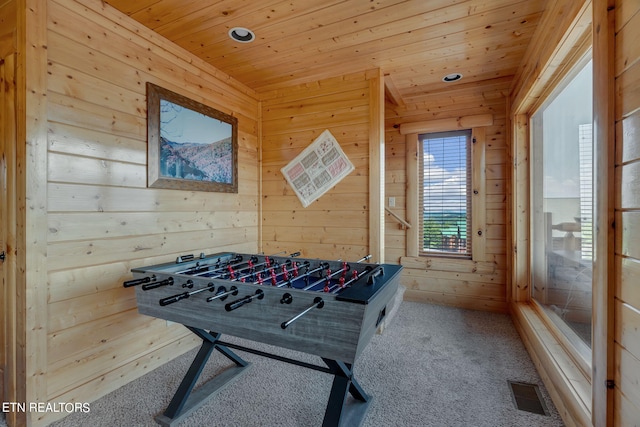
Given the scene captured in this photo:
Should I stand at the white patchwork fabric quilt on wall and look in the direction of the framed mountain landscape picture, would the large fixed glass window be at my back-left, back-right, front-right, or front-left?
back-left

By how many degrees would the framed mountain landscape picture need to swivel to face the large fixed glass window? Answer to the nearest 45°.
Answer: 0° — it already faces it

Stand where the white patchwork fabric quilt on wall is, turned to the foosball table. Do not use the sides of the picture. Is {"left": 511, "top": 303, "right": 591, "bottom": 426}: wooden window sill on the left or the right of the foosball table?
left

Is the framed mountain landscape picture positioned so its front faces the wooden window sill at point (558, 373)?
yes

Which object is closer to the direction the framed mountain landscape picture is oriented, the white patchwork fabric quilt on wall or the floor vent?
the floor vent

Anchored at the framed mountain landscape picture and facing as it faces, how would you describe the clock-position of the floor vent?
The floor vent is roughly at 12 o'clock from the framed mountain landscape picture.

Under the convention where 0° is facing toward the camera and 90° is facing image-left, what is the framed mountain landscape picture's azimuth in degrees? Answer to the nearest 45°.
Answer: approximately 315°

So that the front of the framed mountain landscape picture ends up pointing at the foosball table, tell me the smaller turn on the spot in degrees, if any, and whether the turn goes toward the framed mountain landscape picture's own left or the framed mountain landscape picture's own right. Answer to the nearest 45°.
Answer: approximately 45° to the framed mountain landscape picture's own right

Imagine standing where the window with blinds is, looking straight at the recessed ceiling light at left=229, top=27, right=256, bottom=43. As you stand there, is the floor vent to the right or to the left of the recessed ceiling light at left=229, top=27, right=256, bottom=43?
left
